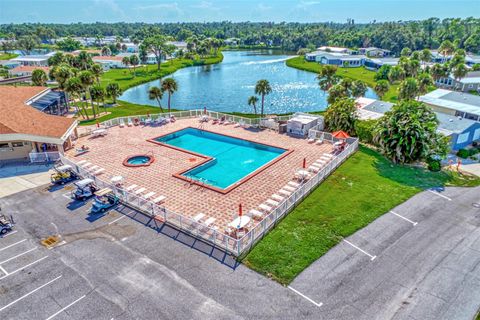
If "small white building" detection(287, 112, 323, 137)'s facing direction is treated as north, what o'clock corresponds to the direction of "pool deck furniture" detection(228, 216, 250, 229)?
The pool deck furniture is roughly at 11 o'clock from the small white building.

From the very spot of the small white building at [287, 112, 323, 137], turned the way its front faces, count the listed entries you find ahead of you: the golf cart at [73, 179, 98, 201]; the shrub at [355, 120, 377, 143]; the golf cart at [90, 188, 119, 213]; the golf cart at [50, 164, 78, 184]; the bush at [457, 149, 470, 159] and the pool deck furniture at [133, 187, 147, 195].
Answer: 4

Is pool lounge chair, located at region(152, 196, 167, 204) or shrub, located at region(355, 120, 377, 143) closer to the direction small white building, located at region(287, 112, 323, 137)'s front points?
the pool lounge chair

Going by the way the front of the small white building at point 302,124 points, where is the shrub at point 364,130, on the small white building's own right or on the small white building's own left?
on the small white building's own left

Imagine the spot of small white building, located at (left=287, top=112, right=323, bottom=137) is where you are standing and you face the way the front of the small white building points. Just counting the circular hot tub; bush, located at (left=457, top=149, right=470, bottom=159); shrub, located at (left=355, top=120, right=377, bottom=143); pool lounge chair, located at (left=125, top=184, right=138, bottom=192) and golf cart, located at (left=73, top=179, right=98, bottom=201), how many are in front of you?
3

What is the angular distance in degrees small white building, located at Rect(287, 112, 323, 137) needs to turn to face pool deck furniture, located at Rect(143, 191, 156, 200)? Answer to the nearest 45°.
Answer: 0° — it already faces it

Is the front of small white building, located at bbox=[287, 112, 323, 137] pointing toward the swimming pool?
yes

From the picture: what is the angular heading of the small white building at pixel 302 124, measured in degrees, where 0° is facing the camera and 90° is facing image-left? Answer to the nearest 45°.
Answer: approximately 45°

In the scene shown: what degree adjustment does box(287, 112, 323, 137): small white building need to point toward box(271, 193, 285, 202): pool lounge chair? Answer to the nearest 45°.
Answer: approximately 45° to its left
